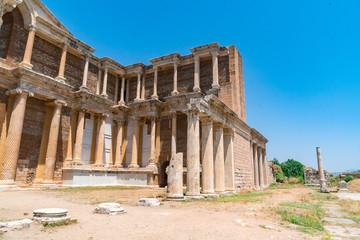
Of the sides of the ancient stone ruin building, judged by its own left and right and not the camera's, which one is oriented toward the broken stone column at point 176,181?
front

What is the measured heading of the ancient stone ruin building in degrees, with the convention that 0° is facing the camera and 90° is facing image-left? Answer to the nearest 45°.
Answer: approximately 315°
